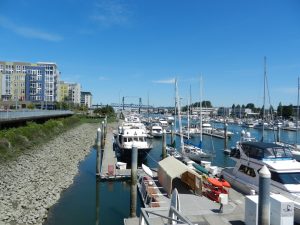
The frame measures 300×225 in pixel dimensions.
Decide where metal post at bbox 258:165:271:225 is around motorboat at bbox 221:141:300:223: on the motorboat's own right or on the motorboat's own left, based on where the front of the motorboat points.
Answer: on the motorboat's own right

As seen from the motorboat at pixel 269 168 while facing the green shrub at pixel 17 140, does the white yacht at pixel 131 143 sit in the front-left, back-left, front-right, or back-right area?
front-right

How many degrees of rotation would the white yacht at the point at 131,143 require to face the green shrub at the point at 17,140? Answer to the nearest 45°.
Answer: approximately 90° to its right

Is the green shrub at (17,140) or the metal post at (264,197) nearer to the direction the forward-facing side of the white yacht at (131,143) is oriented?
the metal post

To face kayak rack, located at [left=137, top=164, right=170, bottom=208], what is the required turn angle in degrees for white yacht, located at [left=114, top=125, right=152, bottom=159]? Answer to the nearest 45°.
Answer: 0° — it already faces it

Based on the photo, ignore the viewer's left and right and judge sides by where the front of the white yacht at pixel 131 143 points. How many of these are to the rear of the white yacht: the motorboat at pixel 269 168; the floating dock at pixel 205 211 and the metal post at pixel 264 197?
0

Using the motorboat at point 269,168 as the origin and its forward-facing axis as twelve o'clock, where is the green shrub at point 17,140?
The green shrub is roughly at 5 o'clock from the motorboat.

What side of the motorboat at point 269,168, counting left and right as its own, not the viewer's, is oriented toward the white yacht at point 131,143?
back

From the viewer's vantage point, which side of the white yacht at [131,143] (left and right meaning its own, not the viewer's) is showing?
front

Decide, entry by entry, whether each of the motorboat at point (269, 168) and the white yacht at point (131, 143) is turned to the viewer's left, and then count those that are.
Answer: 0

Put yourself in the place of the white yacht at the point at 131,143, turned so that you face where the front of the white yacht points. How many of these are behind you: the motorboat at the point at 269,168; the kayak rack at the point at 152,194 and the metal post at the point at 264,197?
0

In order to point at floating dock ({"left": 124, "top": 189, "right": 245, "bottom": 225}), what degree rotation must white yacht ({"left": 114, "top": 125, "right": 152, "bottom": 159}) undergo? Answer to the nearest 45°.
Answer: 0° — it already faces it

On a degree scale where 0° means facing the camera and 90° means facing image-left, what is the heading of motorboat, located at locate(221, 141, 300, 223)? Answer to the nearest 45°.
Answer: approximately 315°
